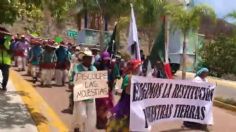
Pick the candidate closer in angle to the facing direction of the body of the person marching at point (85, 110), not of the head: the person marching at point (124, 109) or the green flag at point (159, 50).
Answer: the person marching

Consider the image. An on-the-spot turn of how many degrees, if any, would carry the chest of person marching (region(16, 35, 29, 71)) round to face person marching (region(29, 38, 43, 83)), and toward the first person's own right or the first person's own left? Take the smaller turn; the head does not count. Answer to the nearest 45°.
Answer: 0° — they already face them

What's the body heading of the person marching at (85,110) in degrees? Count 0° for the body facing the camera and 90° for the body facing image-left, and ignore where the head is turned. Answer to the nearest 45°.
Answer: approximately 0°

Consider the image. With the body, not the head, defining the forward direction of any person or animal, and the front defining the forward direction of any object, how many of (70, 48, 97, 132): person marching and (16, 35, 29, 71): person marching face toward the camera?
2

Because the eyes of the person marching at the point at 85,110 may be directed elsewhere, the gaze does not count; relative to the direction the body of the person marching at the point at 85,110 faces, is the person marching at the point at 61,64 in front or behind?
behind

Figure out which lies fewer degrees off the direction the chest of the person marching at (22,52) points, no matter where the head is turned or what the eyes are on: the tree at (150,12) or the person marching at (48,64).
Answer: the person marching

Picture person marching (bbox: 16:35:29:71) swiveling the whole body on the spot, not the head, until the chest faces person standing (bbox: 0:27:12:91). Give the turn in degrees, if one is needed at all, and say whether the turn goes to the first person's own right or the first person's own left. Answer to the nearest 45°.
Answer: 0° — they already face them
